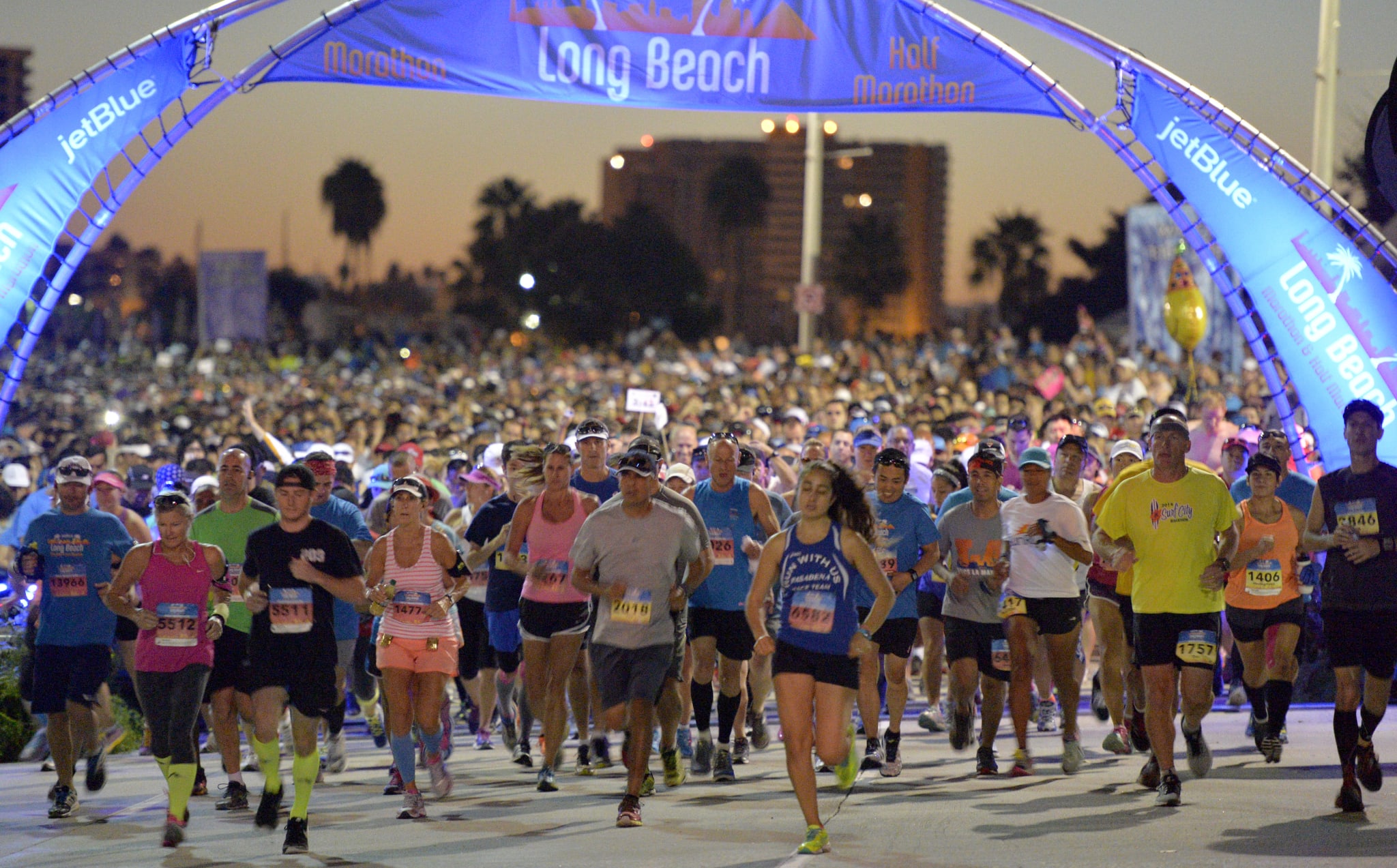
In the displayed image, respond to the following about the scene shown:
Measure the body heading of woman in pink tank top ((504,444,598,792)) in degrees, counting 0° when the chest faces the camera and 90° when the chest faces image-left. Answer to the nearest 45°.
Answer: approximately 0°

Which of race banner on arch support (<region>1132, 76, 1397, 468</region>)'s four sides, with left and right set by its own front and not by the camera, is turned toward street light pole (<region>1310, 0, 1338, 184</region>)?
back

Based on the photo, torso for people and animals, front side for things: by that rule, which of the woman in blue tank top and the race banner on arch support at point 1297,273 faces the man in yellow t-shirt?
the race banner on arch support

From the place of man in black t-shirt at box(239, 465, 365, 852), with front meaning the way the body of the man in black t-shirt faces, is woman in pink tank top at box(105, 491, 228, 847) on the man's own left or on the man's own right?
on the man's own right

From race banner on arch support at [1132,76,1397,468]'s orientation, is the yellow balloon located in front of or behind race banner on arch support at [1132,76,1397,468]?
behind

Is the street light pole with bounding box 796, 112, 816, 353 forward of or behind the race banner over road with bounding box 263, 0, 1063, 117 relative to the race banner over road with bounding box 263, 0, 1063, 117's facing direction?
behind

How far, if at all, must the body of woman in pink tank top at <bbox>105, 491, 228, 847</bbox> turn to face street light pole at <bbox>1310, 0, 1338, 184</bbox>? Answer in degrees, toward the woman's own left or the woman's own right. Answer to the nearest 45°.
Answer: approximately 135° to the woman's own left

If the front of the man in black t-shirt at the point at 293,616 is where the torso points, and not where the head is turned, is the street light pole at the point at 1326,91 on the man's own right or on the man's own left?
on the man's own left

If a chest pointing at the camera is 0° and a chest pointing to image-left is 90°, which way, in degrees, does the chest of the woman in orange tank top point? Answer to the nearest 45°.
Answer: approximately 0°

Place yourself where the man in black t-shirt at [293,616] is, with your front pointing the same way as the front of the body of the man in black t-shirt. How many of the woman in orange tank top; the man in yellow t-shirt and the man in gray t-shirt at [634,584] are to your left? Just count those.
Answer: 3

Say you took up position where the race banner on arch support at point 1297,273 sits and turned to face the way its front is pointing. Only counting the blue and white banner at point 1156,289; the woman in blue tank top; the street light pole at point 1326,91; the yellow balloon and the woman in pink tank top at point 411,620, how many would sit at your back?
3

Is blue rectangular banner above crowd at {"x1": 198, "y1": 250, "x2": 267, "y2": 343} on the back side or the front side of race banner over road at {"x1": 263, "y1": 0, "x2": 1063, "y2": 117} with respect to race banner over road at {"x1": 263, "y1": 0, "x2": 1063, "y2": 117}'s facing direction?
on the back side

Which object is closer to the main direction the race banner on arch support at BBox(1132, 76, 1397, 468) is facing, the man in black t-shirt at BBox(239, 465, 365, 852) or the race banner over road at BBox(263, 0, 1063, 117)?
the man in black t-shirt
